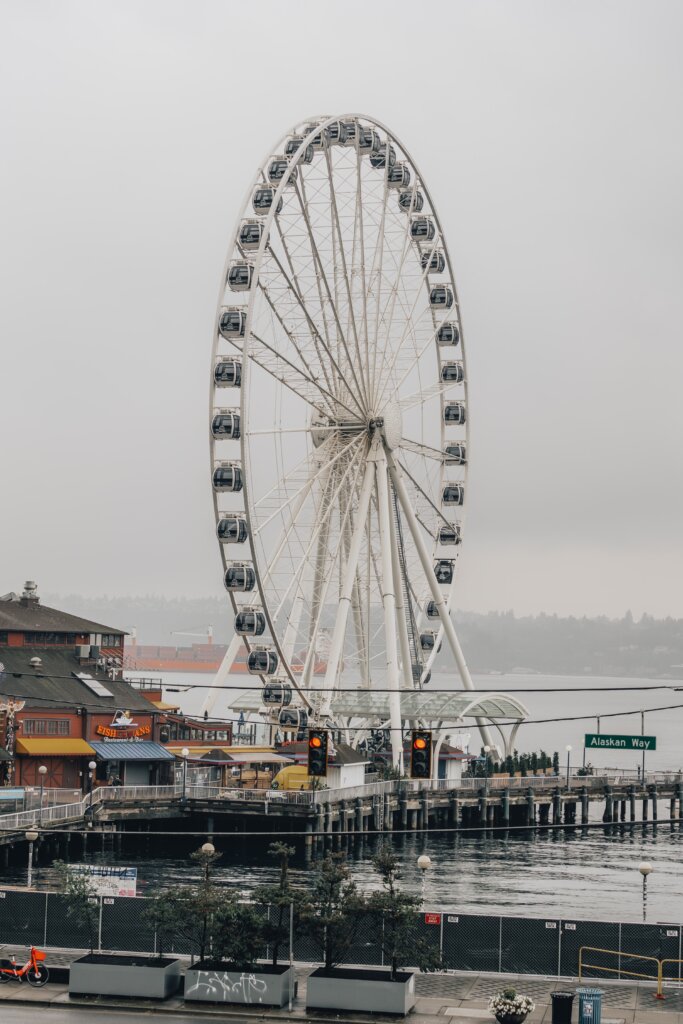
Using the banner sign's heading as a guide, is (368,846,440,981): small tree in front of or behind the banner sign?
in front

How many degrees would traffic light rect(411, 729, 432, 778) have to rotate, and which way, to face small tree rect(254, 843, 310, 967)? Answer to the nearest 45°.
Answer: approximately 45° to its right

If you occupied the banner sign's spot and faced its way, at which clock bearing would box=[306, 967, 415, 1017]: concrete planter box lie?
The concrete planter box is roughly at 11 o'clock from the banner sign.

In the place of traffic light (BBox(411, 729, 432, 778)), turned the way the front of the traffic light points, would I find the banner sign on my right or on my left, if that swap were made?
on my right

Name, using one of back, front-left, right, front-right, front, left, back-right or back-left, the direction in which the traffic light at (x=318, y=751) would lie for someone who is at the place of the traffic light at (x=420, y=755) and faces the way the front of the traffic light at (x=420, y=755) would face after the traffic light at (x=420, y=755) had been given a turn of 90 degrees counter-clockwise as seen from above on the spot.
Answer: back-left

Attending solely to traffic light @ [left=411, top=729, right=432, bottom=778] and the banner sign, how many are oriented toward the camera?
2

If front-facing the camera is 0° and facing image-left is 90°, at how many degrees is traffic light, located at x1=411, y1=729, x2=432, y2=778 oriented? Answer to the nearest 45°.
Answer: approximately 0°

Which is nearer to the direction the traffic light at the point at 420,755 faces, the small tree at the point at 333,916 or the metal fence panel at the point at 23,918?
the small tree

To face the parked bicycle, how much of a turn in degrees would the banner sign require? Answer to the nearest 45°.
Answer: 0° — it already faces it

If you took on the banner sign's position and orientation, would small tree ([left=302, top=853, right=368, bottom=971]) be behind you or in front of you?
in front

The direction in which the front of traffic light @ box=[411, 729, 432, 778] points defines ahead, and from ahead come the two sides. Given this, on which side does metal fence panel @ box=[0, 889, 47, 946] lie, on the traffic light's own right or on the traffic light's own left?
on the traffic light's own right

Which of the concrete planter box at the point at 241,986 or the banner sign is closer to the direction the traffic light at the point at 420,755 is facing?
the concrete planter box
